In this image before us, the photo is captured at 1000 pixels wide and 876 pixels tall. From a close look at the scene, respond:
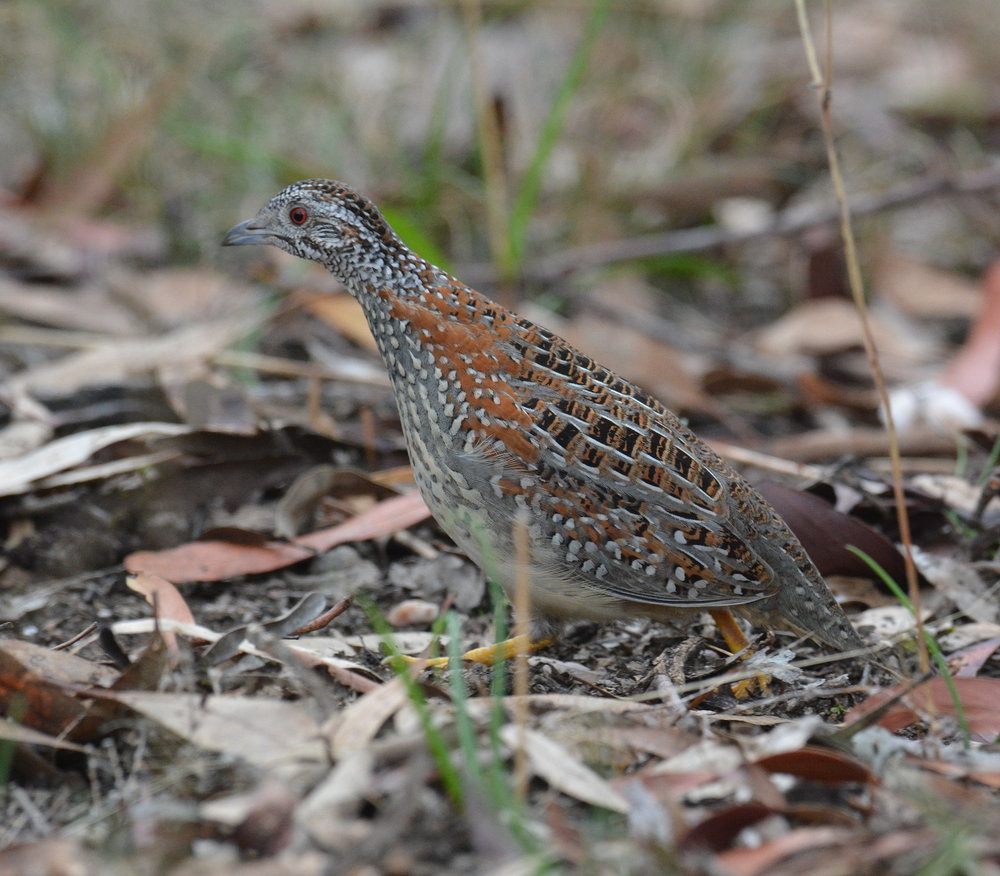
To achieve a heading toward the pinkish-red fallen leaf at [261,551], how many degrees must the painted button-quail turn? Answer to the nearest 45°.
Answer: approximately 45° to its right

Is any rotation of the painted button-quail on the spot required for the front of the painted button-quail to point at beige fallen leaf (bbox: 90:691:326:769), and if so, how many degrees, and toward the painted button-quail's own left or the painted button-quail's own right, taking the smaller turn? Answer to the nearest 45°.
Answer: approximately 45° to the painted button-quail's own left

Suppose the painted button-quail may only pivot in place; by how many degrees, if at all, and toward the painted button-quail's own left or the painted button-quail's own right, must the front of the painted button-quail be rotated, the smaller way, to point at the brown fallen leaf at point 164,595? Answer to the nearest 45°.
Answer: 0° — it already faces it

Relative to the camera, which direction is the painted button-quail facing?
to the viewer's left

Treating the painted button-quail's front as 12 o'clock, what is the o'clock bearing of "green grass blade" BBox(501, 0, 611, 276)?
The green grass blade is roughly at 3 o'clock from the painted button-quail.

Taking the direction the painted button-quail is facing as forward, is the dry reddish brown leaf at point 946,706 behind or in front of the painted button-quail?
behind
